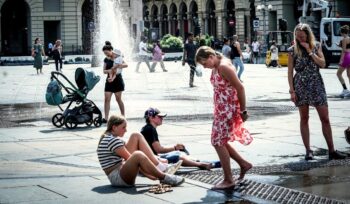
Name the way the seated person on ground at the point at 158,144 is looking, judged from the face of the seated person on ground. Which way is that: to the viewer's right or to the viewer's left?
to the viewer's right

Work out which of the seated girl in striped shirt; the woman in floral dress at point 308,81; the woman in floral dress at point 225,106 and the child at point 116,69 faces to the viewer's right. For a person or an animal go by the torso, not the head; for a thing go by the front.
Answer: the seated girl in striped shirt

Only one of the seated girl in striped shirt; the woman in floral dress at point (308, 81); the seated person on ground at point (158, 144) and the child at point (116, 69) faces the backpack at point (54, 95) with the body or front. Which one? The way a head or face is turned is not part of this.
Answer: the child

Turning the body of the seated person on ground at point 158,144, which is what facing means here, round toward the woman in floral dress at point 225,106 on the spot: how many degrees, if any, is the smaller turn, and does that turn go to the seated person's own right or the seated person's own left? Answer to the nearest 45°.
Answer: approximately 45° to the seated person's own right

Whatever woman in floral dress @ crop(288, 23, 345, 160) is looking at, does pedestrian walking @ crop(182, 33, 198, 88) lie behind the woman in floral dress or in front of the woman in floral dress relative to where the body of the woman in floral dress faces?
behind

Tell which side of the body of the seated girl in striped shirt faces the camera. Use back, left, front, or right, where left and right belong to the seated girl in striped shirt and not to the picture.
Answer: right

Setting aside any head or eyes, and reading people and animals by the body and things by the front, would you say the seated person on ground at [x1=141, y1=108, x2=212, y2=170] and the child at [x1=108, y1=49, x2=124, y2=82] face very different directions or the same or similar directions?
very different directions

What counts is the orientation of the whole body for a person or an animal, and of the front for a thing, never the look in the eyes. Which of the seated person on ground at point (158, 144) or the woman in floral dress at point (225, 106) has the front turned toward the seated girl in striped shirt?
the woman in floral dress

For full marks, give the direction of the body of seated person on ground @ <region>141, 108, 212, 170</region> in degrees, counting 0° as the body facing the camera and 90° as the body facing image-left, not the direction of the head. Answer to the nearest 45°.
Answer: approximately 270°
